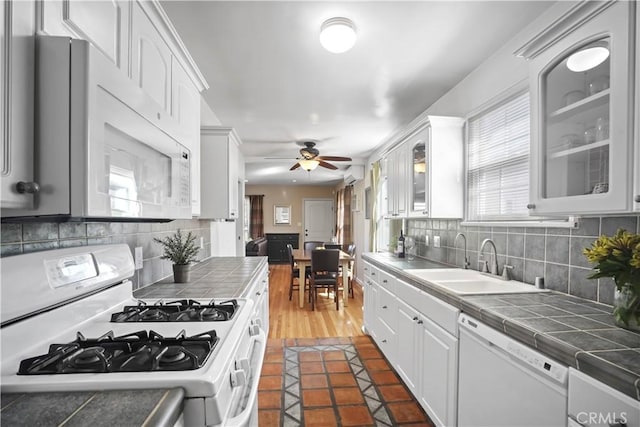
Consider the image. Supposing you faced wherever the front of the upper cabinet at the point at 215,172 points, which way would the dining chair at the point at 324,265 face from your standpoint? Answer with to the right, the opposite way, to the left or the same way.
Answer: to the left

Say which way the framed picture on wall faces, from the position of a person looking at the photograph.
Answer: facing the viewer

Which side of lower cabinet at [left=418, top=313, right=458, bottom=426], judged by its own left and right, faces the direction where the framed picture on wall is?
right

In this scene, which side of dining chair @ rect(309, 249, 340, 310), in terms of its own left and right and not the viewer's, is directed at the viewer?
back

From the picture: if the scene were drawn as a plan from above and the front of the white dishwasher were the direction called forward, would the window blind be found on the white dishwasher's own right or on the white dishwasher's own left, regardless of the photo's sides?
on the white dishwasher's own right

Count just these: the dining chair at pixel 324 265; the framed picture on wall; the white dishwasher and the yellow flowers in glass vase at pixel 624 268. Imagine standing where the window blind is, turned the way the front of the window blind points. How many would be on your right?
2

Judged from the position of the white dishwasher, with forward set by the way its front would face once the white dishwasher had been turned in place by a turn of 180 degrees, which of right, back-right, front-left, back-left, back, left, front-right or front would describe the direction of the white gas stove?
back

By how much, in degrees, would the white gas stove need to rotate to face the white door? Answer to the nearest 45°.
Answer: approximately 90° to its left

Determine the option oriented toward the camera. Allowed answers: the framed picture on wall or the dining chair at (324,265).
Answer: the framed picture on wall

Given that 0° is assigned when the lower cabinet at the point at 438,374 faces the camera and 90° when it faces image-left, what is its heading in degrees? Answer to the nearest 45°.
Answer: approximately 45°

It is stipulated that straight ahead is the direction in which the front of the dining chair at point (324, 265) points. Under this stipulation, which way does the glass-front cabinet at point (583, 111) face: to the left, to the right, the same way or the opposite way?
to the left

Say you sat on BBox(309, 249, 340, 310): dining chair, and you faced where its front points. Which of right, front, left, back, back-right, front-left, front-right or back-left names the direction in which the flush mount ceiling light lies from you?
back

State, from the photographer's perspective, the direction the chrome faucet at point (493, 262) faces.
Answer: facing the viewer and to the left of the viewer
